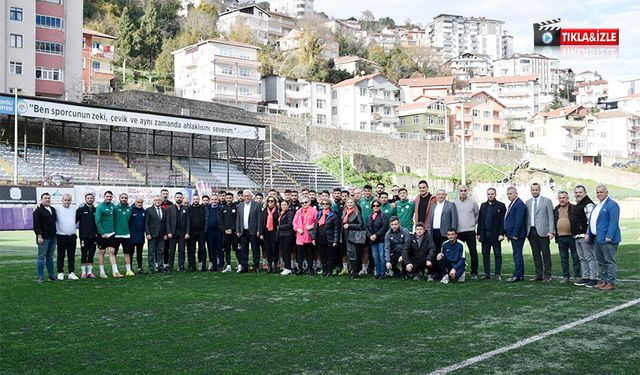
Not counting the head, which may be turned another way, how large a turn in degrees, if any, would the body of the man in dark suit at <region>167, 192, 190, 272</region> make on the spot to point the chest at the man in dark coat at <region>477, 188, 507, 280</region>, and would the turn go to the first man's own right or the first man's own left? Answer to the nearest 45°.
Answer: approximately 45° to the first man's own left

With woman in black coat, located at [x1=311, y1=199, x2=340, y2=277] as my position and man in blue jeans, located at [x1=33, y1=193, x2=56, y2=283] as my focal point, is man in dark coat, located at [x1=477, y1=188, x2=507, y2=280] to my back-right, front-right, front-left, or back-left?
back-left

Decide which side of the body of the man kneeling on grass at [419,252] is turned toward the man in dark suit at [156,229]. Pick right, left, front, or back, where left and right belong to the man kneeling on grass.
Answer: right

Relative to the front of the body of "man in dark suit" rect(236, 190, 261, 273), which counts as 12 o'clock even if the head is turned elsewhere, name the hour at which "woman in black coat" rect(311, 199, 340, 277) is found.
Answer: The woman in black coat is roughly at 10 o'clock from the man in dark suit.

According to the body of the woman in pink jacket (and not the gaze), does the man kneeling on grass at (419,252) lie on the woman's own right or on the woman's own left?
on the woman's own left

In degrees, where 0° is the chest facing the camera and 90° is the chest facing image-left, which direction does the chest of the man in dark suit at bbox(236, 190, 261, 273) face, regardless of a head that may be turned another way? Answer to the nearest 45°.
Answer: approximately 0°

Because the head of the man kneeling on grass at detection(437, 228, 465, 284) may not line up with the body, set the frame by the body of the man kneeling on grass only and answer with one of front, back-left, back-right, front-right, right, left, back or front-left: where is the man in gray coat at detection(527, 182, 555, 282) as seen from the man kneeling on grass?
left

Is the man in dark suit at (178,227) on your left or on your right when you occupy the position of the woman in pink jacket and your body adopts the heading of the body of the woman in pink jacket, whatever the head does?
on your right
